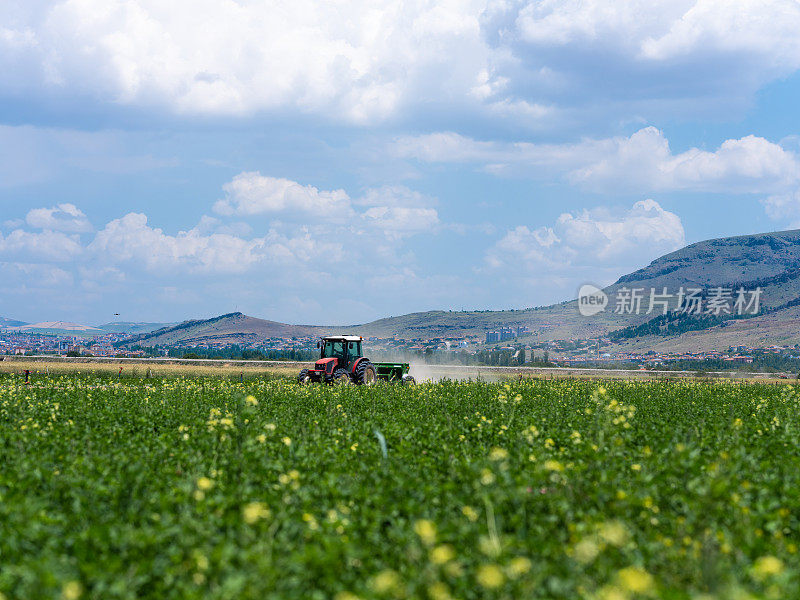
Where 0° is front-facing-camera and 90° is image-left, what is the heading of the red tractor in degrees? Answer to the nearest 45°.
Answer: approximately 45°

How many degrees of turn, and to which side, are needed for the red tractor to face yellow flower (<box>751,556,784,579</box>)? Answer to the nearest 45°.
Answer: approximately 45° to its left
